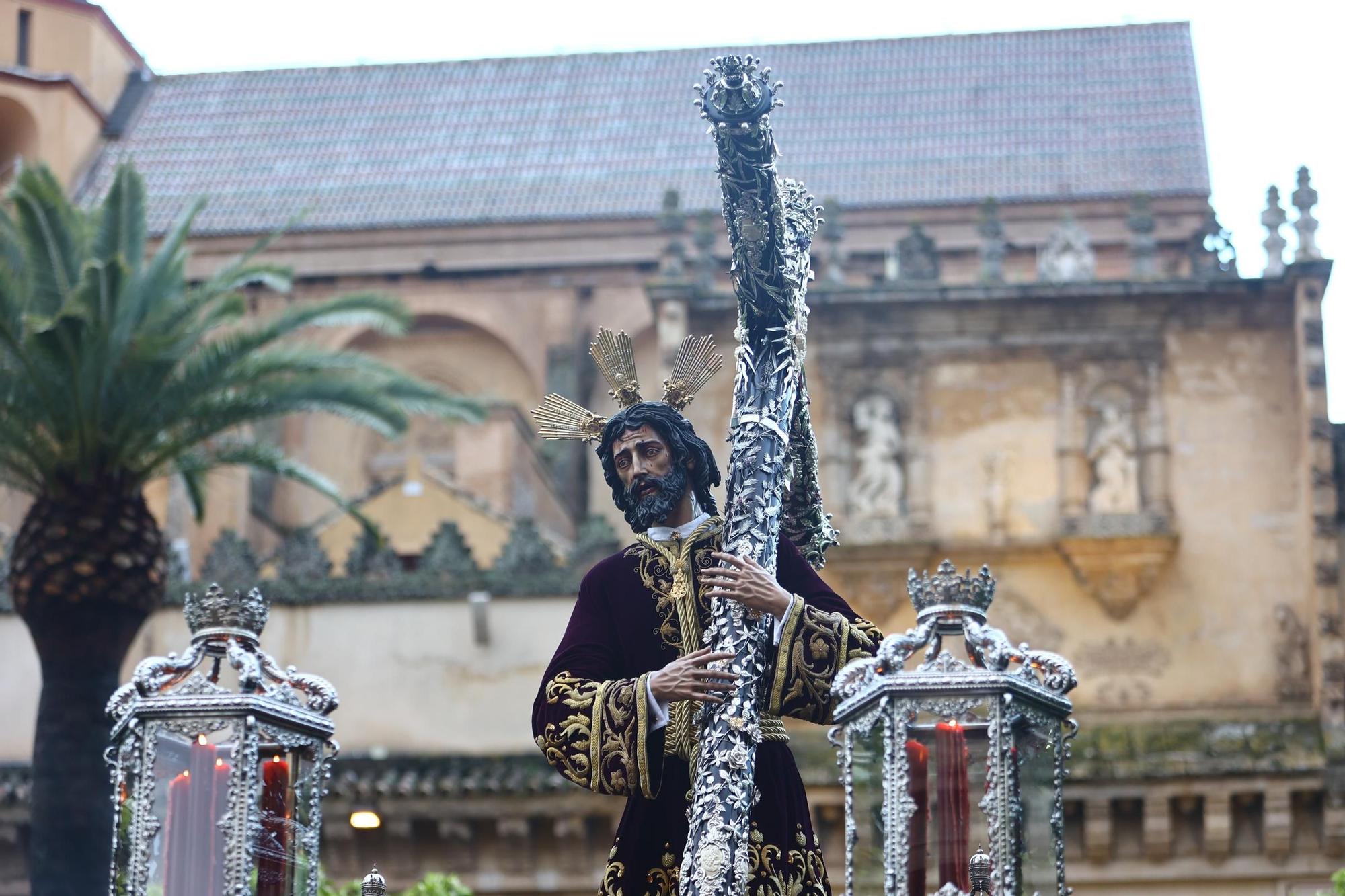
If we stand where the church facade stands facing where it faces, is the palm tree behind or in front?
in front

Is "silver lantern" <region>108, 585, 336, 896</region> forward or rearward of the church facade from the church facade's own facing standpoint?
forward

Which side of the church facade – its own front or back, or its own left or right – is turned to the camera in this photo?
front

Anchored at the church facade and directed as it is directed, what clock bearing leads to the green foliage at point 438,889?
The green foliage is roughly at 1 o'clock from the church facade.

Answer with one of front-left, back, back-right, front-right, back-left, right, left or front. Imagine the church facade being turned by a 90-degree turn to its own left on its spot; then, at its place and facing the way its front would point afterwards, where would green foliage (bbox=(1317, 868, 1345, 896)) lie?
right

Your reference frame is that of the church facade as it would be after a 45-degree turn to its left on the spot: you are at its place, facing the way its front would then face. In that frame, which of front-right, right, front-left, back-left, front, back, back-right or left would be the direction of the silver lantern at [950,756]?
front-right

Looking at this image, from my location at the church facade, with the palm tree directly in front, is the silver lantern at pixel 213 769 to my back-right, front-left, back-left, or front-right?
front-left
